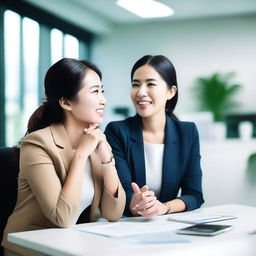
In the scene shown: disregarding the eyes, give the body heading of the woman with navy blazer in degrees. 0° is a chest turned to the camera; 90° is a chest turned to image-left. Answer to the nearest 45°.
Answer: approximately 0°

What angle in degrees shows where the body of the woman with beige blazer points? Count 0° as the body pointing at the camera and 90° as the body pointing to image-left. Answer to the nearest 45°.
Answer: approximately 315°

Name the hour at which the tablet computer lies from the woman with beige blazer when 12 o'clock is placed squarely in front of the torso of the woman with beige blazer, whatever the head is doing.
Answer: The tablet computer is roughly at 12 o'clock from the woman with beige blazer.

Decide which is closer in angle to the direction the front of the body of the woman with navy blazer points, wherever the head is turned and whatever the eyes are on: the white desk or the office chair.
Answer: the white desk

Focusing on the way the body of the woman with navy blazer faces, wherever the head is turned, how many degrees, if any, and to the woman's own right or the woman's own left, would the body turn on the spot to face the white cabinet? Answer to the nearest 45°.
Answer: approximately 180°

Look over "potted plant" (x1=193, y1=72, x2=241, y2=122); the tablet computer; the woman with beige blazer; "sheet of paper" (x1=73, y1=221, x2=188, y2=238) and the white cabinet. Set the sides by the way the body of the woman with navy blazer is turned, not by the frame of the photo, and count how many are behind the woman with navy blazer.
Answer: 2

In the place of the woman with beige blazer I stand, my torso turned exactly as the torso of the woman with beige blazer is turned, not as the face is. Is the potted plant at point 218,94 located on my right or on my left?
on my left

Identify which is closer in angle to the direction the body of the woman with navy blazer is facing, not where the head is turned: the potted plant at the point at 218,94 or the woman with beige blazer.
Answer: the woman with beige blazer
